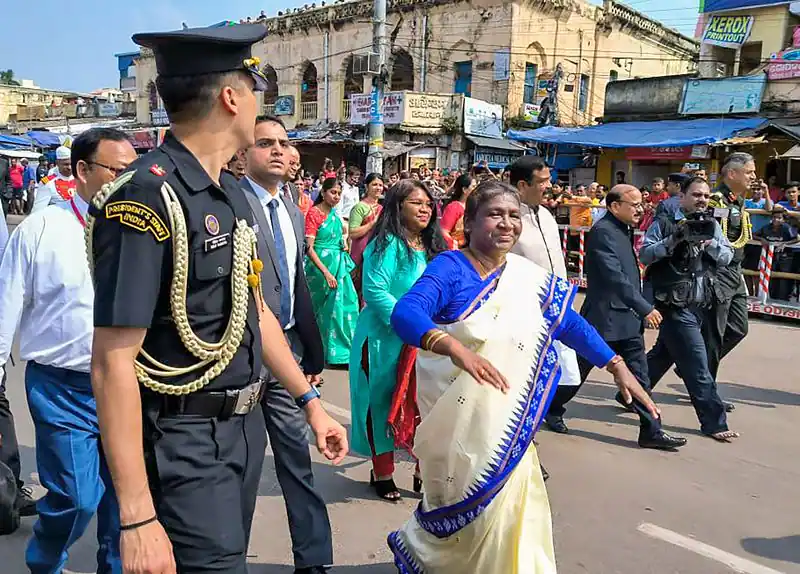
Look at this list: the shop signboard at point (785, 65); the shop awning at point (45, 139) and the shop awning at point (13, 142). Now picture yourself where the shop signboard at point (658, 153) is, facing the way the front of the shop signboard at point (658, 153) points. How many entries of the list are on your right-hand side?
2

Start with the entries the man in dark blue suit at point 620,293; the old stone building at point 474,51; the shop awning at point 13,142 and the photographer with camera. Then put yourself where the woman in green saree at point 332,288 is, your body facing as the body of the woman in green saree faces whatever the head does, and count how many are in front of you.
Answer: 2

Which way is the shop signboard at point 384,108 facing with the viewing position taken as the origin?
facing the viewer

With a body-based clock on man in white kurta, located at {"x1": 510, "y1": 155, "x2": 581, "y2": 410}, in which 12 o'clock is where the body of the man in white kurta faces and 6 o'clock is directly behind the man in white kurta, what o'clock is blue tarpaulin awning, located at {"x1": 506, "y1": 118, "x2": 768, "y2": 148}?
The blue tarpaulin awning is roughly at 8 o'clock from the man in white kurta.

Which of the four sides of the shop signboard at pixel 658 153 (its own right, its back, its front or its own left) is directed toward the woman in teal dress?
front

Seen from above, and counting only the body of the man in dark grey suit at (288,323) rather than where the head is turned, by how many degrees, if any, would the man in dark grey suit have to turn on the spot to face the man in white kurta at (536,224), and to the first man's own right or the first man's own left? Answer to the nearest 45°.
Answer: approximately 90° to the first man's own left

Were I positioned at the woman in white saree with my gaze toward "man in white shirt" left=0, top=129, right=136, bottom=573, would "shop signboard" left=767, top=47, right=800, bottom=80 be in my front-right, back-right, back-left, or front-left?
back-right

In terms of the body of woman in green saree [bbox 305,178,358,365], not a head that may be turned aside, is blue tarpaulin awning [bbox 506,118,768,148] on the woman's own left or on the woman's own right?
on the woman's own left

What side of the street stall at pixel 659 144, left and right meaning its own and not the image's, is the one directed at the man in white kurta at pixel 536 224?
front

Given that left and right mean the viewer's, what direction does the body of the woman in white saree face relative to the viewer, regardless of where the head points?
facing the viewer and to the right of the viewer

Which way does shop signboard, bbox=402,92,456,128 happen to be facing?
toward the camera

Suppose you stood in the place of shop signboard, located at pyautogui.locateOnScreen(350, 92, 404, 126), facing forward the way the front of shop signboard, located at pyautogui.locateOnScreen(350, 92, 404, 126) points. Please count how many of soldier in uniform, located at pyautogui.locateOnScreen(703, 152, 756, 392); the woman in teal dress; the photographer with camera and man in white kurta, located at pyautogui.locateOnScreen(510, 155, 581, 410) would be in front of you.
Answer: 4

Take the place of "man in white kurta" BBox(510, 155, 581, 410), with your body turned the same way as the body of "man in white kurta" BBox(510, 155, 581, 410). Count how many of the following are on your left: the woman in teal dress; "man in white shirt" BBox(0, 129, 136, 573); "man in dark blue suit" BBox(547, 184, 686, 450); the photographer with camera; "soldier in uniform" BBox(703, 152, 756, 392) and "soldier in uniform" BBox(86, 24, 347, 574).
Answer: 3

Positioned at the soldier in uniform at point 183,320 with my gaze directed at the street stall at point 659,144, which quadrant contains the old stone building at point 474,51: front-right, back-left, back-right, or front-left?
front-left

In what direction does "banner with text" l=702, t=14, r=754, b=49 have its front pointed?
toward the camera

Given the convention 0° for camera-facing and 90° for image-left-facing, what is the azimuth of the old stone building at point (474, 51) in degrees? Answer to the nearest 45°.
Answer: approximately 45°

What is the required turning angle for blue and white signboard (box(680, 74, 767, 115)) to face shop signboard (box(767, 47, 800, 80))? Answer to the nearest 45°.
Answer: approximately 90° to its left

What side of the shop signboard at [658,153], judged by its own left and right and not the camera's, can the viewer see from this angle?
front

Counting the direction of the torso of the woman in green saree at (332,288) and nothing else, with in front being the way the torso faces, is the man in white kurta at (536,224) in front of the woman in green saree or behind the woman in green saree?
in front
